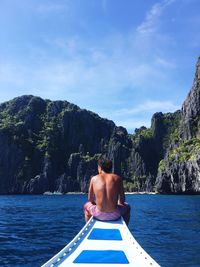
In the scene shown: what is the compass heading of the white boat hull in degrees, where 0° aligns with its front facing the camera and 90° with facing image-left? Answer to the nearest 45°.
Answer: approximately 180°

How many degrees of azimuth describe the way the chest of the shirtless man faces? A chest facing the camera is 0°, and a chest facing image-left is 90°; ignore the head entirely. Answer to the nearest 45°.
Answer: approximately 180°
